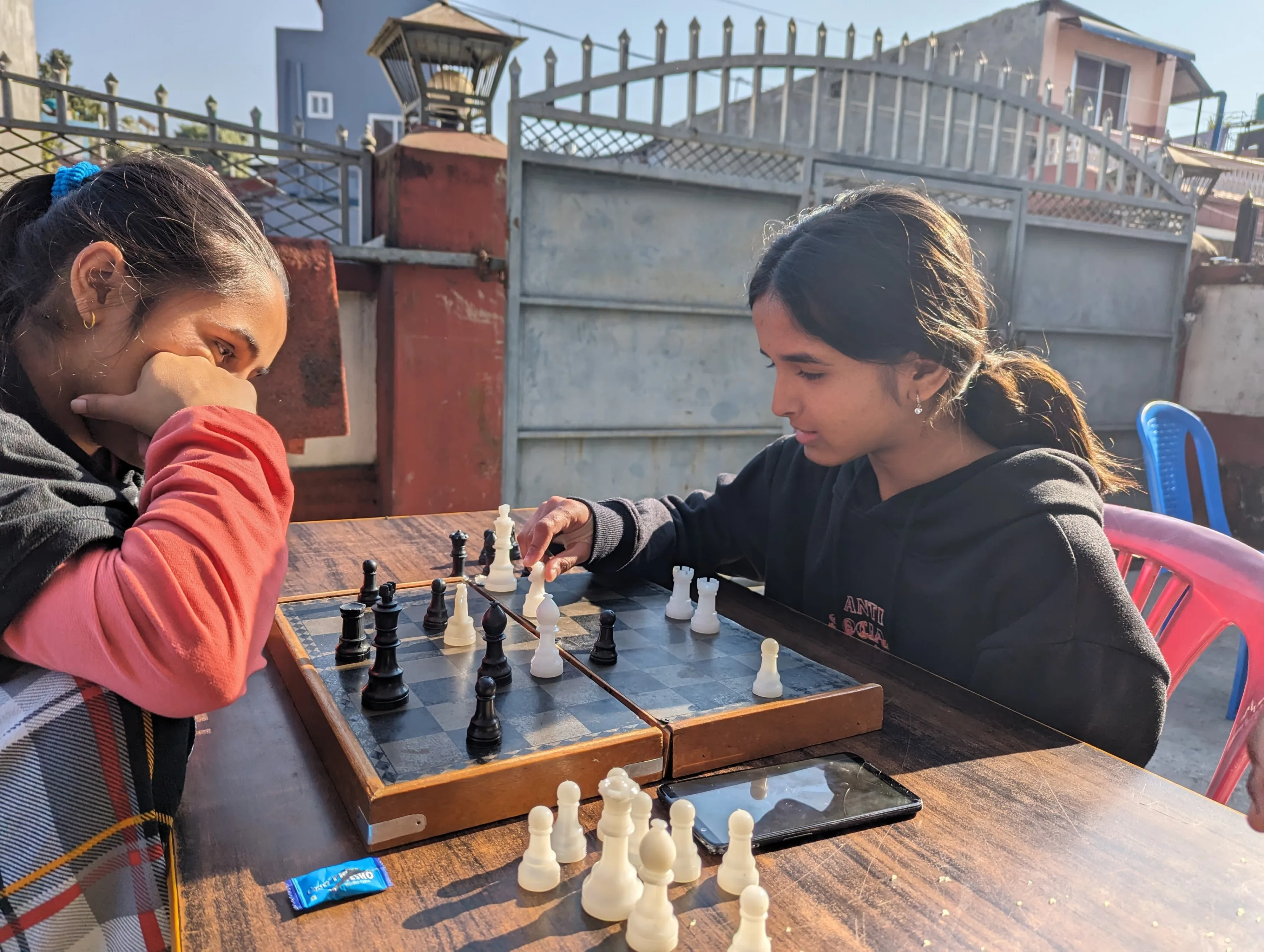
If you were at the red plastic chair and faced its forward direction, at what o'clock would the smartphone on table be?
The smartphone on table is roughly at 11 o'clock from the red plastic chair.

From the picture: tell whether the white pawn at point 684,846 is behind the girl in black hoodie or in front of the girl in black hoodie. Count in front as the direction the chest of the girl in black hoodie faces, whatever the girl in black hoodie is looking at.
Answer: in front

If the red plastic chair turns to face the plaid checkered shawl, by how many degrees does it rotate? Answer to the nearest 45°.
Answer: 0° — it already faces it

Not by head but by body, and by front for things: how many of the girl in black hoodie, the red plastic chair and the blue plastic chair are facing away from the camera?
0

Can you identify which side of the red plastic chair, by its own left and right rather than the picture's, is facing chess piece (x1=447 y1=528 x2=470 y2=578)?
front

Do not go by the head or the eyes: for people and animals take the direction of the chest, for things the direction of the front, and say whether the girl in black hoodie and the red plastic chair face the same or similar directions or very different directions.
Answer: same or similar directions

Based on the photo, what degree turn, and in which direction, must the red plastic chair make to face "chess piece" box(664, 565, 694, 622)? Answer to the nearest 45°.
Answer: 0° — it already faces it

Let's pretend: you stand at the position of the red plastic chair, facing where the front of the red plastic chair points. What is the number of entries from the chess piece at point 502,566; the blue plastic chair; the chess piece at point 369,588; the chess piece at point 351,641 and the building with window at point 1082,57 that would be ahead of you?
3

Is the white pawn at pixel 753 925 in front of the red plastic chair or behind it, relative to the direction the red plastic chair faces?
in front

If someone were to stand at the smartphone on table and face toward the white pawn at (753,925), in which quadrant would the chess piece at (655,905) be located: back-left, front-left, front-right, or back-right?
front-right

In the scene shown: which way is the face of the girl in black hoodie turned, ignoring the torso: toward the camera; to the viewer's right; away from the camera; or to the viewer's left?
to the viewer's left

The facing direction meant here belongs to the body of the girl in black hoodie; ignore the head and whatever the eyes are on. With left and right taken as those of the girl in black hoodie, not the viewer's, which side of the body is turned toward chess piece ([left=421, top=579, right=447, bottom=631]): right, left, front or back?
front

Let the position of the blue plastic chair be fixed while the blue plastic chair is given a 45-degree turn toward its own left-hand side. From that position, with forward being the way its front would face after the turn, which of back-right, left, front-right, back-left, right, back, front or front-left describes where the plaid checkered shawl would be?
right

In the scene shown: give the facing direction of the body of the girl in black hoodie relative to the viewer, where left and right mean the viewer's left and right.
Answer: facing the viewer and to the left of the viewer

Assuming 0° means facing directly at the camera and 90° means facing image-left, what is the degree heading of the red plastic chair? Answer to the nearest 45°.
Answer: approximately 45°

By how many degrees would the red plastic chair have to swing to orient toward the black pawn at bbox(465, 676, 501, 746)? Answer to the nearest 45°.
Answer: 0° — it already faces it
